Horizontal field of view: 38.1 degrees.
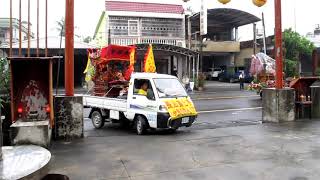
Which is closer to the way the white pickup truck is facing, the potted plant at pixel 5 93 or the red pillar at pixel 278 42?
the red pillar

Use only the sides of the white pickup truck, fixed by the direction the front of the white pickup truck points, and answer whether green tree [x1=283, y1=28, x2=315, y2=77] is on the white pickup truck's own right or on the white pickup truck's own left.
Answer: on the white pickup truck's own left

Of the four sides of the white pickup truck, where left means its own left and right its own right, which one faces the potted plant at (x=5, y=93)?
right

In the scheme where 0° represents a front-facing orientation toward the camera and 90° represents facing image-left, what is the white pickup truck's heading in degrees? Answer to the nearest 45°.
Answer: approximately 315°

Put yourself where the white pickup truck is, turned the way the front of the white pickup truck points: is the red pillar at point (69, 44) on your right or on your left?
on your right

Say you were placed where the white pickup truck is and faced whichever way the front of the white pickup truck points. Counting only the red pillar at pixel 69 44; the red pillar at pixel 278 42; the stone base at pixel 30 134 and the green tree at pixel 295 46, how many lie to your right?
2

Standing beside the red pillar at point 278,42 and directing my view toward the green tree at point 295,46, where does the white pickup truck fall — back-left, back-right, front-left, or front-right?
back-left

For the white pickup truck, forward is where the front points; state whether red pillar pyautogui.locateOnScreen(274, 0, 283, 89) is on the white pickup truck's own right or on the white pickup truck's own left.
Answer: on the white pickup truck's own left
